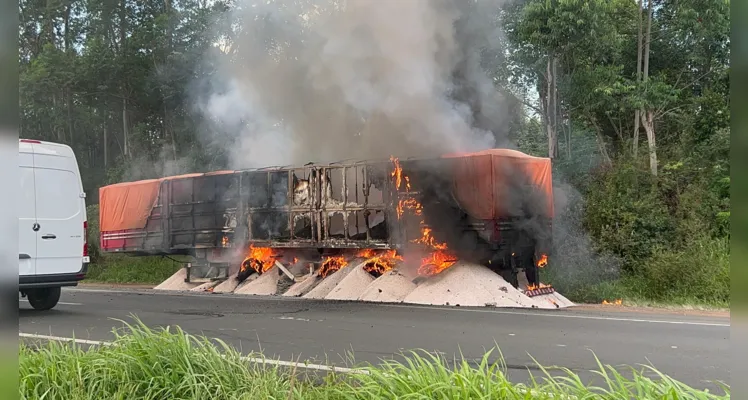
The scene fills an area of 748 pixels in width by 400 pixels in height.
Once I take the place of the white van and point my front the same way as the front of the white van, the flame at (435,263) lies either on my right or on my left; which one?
on my right

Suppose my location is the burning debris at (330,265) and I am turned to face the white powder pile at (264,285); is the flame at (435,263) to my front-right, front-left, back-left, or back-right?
back-left

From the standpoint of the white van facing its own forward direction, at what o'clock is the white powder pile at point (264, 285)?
The white powder pile is roughly at 3 o'clock from the white van.

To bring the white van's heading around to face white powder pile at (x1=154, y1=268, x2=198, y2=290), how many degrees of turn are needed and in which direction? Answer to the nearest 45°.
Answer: approximately 90° to its right

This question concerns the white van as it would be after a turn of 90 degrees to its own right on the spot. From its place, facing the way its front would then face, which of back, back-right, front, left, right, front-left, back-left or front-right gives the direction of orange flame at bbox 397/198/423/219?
front-right

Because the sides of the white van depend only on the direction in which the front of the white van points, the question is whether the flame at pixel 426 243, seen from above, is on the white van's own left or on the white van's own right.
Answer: on the white van's own right

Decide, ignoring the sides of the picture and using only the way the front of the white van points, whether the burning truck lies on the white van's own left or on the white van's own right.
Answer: on the white van's own right

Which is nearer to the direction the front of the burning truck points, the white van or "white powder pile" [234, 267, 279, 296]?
the white powder pile

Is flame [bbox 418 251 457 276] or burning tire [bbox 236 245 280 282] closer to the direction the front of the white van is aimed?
the burning tire

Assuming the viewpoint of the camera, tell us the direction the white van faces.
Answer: facing away from the viewer and to the left of the viewer
